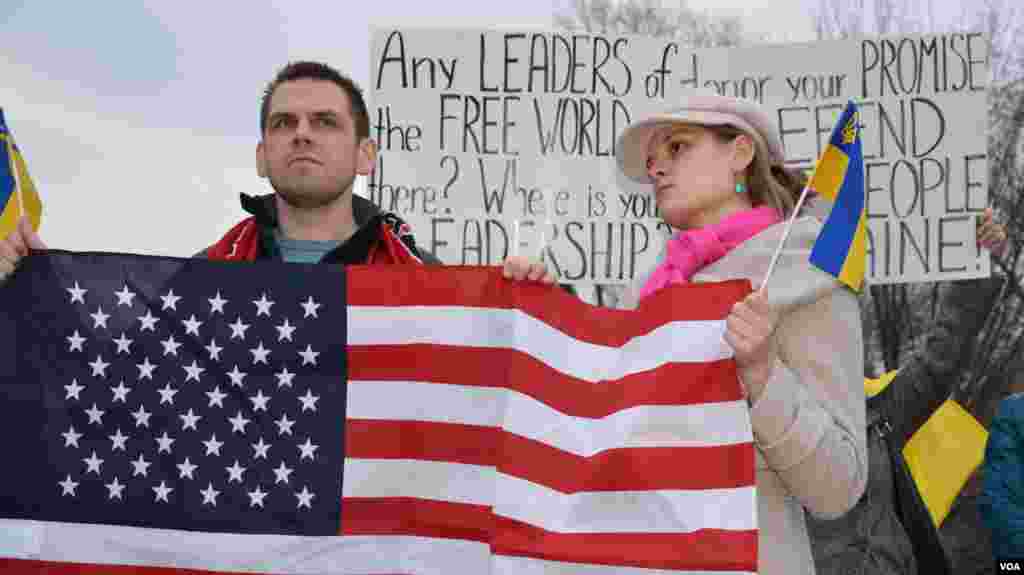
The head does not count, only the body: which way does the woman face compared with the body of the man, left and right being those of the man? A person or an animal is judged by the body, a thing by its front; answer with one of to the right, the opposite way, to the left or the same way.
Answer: to the right

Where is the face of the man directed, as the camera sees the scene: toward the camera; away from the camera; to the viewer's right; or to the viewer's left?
toward the camera

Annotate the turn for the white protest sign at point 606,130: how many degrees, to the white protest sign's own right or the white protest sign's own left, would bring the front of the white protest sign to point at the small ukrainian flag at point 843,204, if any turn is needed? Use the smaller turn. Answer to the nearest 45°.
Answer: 0° — it already faces it

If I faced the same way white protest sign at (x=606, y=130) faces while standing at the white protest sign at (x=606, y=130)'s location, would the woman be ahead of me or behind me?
ahead

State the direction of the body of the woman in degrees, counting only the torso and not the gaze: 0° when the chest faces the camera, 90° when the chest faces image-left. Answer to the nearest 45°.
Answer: approximately 45°

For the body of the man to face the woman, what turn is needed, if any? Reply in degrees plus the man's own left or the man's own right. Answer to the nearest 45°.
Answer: approximately 45° to the man's own left

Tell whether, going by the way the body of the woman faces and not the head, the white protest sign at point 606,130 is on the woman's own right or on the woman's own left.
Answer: on the woman's own right

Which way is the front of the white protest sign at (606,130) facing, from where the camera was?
facing the viewer

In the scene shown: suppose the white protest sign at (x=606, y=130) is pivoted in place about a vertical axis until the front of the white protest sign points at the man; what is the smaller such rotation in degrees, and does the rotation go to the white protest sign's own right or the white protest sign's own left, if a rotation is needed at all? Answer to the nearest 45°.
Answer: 0° — it already faces them

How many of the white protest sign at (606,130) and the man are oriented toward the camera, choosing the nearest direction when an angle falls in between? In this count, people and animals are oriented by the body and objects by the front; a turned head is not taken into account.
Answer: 2

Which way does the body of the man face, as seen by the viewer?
toward the camera

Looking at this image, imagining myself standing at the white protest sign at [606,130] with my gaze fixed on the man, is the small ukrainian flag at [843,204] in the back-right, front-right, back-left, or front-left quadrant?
front-left

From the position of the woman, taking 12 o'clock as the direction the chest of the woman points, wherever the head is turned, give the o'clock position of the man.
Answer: The man is roughly at 2 o'clock from the woman.

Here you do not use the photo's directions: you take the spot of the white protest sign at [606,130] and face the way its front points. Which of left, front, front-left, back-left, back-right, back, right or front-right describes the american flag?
front
